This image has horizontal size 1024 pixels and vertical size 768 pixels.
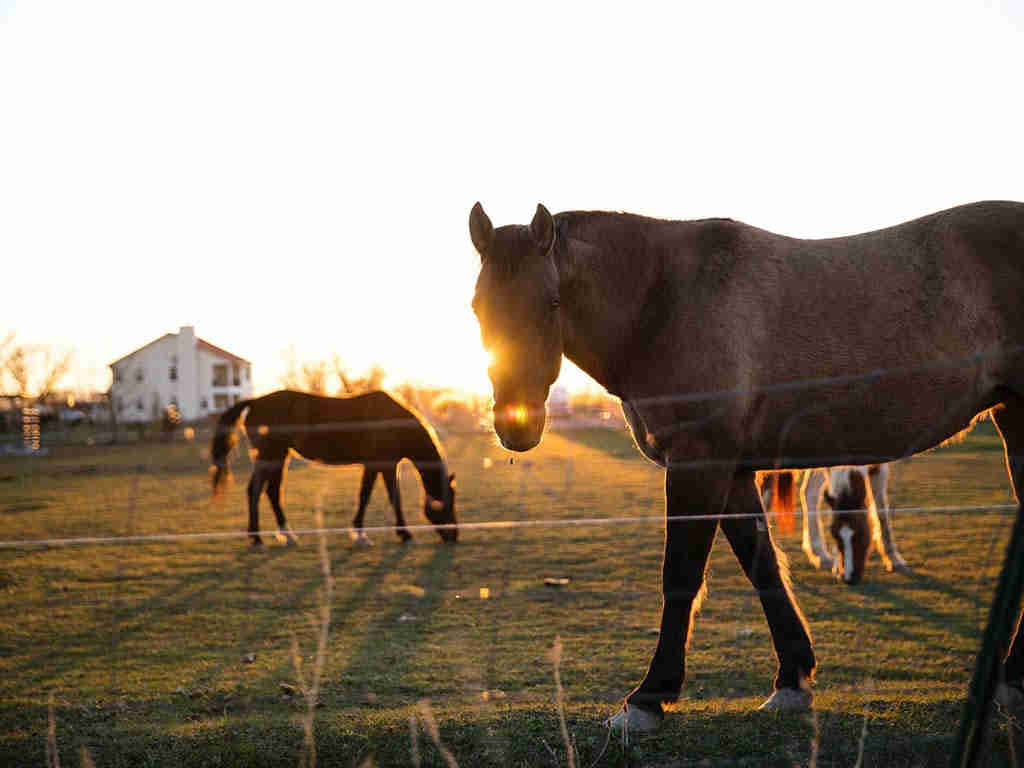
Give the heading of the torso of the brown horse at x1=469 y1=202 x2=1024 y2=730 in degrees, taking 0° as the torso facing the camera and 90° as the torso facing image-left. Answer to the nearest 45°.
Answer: approximately 90°

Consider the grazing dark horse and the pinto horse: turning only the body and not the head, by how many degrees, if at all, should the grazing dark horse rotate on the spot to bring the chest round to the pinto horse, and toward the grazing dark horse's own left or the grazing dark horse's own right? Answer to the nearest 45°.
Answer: approximately 45° to the grazing dark horse's own right

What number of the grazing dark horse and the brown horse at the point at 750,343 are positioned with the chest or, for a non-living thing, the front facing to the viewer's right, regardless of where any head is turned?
1

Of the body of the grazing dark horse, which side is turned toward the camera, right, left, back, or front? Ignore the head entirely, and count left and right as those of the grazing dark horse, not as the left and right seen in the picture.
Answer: right

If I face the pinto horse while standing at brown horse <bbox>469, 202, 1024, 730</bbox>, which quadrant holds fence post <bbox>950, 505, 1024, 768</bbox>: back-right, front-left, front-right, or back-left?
back-right

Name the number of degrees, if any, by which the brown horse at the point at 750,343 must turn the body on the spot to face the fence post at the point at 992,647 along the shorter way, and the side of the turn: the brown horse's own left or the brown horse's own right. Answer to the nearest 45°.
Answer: approximately 90° to the brown horse's own left

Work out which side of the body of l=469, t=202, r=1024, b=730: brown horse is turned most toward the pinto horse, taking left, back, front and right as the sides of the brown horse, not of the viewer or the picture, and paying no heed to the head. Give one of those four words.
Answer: right

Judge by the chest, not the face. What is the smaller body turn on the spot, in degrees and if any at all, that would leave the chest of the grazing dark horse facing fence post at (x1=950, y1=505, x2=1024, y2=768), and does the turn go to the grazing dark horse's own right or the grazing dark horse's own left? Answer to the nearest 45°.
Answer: approximately 90° to the grazing dark horse's own right
